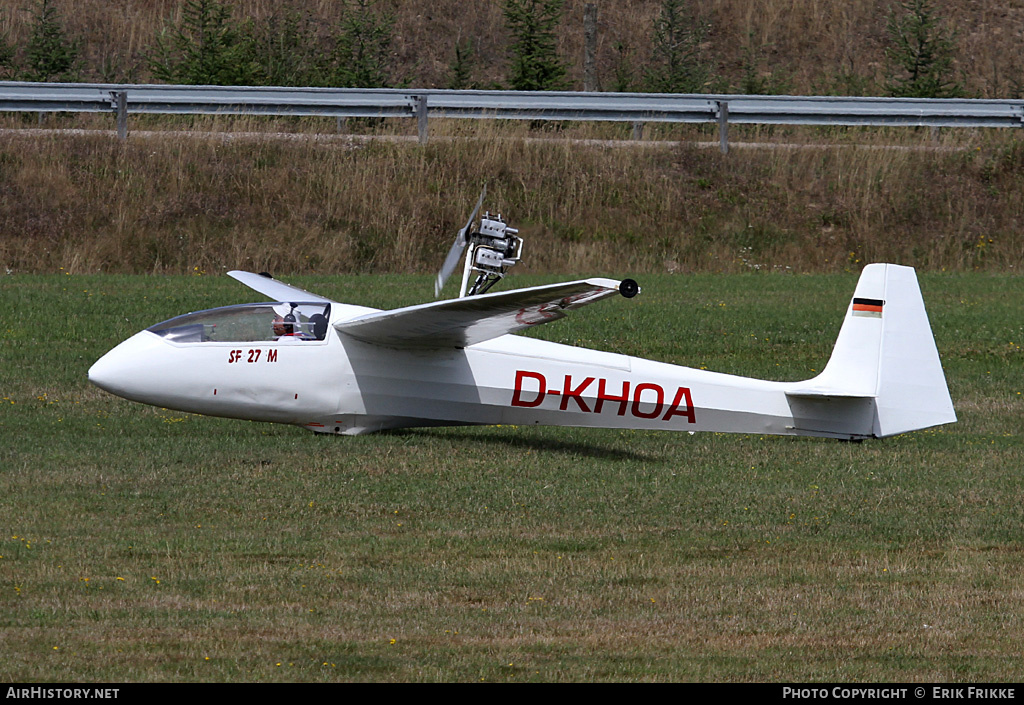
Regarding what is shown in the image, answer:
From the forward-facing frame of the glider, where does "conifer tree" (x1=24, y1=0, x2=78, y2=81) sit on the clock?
The conifer tree is roughly at 2 o'clock from the glider.

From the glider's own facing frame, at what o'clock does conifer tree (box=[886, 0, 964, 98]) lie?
The conifer tree is roughly at 4 o'clock from the glider.

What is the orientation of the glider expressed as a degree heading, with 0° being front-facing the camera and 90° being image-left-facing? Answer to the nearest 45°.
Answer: approximately 90°

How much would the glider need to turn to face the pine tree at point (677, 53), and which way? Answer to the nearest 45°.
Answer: approximately 90° to its right

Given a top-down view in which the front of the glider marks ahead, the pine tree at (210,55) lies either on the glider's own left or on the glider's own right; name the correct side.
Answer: on the glider's own right

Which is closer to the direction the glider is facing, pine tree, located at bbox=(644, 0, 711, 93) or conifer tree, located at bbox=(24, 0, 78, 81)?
the conifer tree

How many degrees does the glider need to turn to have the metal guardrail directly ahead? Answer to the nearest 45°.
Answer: approximately 90° to its right

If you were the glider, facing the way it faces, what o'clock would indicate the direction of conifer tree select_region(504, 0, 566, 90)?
The conifer tree is roughly at 3 o'clock from the glider.
